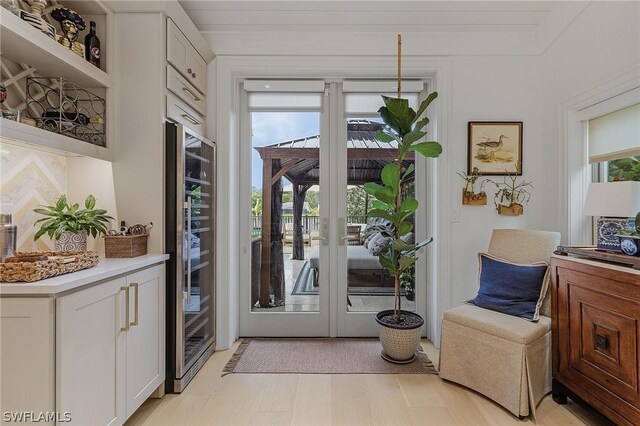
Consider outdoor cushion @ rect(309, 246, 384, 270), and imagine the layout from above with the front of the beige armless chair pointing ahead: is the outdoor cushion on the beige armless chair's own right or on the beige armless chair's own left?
on the beige armless chair's own right

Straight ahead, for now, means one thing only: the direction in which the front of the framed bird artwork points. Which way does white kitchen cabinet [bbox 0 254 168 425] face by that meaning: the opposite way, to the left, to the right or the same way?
to the left

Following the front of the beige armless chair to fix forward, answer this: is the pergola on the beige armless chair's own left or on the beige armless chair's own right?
on the beige armless chair's own right

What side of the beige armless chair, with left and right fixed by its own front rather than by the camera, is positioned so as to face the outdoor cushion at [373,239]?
right

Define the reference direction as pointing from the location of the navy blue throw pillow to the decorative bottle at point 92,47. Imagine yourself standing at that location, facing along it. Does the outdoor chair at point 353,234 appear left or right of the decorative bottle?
right

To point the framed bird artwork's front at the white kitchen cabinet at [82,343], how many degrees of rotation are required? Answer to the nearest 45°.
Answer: approximately 45° to its right

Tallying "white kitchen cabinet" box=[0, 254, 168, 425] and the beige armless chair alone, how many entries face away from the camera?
0

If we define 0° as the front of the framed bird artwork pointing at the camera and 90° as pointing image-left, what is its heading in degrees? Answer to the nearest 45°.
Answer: approximately 0°

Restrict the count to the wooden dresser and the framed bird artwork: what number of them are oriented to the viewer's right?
0

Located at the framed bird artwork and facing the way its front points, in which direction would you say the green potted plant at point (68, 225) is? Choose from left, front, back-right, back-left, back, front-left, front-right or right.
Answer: front-right

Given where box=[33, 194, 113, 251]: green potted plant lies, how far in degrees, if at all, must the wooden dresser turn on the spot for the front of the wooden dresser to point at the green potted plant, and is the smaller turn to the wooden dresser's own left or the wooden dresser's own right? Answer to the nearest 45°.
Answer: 0° — it already faces it

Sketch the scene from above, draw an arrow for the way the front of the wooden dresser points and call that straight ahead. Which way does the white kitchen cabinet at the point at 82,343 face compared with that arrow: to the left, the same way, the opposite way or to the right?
the opposite way
